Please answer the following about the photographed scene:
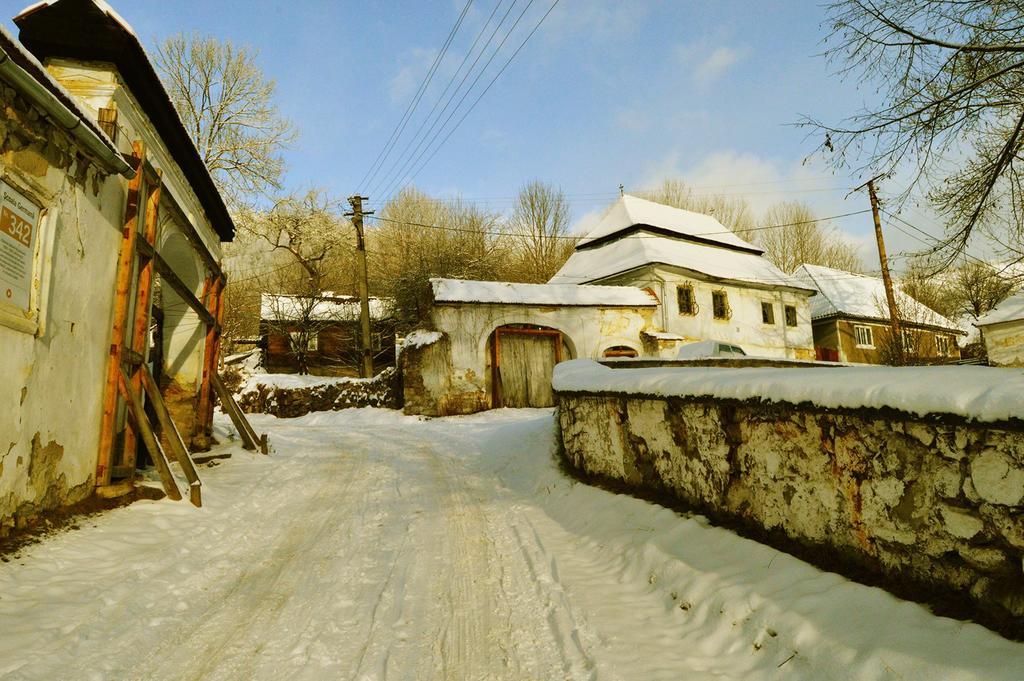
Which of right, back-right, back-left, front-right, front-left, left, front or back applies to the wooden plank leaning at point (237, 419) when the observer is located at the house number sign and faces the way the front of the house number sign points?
left

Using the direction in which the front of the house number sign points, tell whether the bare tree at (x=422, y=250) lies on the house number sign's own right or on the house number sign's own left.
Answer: on the house number sign's own left

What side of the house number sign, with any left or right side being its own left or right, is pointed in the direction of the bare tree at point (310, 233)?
left

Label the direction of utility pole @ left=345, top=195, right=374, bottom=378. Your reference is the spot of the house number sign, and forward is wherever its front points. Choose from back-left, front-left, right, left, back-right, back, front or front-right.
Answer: left

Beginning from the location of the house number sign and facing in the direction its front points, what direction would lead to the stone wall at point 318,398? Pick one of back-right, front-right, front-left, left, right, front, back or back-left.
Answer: left

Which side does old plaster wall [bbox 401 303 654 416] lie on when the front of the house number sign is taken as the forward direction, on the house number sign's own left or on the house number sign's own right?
on the house number sign's own left

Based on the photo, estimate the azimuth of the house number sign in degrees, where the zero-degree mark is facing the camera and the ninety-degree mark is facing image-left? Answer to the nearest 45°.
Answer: approximately 315°

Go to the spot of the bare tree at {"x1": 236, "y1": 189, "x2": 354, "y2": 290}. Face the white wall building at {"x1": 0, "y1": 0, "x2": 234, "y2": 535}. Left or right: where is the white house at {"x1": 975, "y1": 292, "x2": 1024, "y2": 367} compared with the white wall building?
left

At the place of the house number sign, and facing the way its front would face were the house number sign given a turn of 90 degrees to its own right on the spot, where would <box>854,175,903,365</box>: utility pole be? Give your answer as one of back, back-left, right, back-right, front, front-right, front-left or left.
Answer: back-left

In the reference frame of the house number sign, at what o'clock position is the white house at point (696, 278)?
The white house is roughly at 10 o'clock from the house number sign.

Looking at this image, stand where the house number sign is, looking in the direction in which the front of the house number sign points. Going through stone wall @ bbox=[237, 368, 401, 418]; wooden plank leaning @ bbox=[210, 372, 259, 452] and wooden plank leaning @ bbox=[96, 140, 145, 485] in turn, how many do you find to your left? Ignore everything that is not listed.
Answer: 3

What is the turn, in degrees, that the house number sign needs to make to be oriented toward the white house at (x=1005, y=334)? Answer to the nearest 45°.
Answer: approximately 45° to its left

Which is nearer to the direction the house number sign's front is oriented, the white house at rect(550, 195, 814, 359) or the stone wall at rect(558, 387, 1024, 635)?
the stone wall
